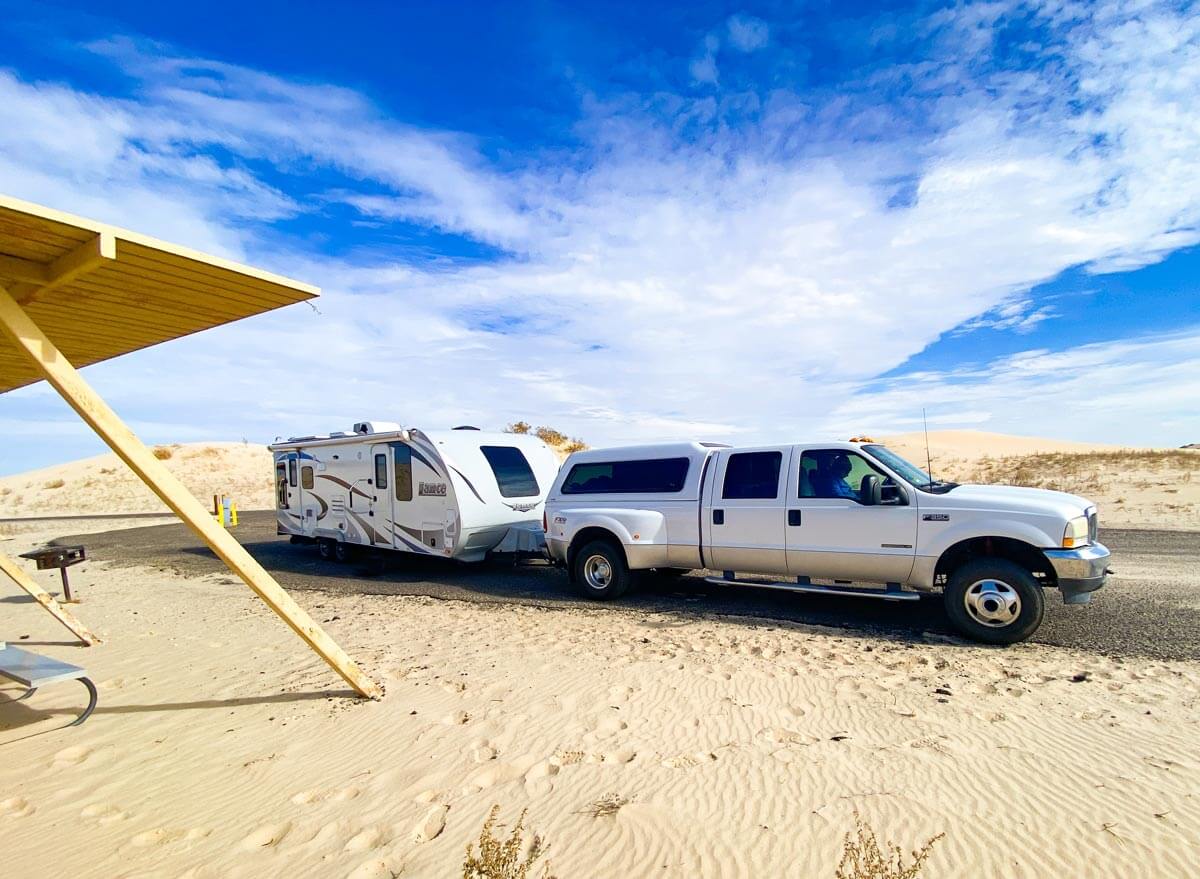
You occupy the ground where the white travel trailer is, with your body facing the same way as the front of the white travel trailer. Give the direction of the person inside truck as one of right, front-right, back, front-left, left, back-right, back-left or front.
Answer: front

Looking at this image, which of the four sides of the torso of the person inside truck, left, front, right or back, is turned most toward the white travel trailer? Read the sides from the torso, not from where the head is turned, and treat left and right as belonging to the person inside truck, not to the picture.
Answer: back

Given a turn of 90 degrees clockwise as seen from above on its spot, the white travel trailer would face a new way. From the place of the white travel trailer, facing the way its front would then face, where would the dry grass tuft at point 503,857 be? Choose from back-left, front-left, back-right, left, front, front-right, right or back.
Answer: front-left

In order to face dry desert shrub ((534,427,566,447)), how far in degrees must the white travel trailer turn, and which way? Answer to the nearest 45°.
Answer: approximately 135° to its left

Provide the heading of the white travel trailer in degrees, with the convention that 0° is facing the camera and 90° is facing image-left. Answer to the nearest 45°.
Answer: approximately 315°

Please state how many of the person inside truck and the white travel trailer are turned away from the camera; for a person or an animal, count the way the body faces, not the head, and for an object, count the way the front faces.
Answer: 0

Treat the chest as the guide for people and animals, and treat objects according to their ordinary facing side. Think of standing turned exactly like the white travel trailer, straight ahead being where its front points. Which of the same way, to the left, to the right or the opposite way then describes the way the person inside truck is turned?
the same way

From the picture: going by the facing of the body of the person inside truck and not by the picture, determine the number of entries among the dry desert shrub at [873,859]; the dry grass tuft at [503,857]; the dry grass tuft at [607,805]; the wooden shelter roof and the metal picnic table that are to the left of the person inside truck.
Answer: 0

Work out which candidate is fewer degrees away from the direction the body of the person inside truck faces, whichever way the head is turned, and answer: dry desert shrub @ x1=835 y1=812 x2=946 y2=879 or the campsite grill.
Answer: the dry desert shrub

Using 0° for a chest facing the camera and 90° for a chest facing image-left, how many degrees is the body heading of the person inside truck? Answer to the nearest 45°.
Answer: approximately 270°

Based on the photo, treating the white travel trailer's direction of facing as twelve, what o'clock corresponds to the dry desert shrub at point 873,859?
The dry desert shrub is roughly at 1 o'clock from the white travel trailer.

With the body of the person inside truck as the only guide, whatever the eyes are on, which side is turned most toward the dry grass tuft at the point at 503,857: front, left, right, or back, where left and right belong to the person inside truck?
right

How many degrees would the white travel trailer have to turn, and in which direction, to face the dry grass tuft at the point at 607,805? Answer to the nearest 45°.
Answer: approximately 45° to its right
